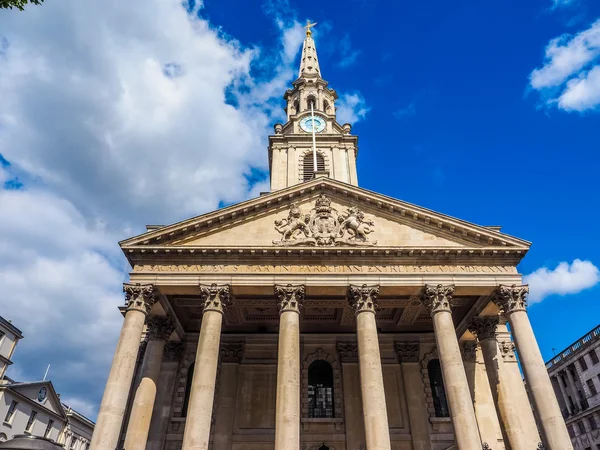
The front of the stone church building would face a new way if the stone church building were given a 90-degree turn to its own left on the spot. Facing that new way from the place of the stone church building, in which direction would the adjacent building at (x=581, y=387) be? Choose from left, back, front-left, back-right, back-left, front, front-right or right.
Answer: front-left

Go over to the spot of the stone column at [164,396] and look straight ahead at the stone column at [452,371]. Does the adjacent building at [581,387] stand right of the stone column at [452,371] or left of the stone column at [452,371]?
left

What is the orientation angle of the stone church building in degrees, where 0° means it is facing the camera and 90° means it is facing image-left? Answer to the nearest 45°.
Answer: approximately 0°
